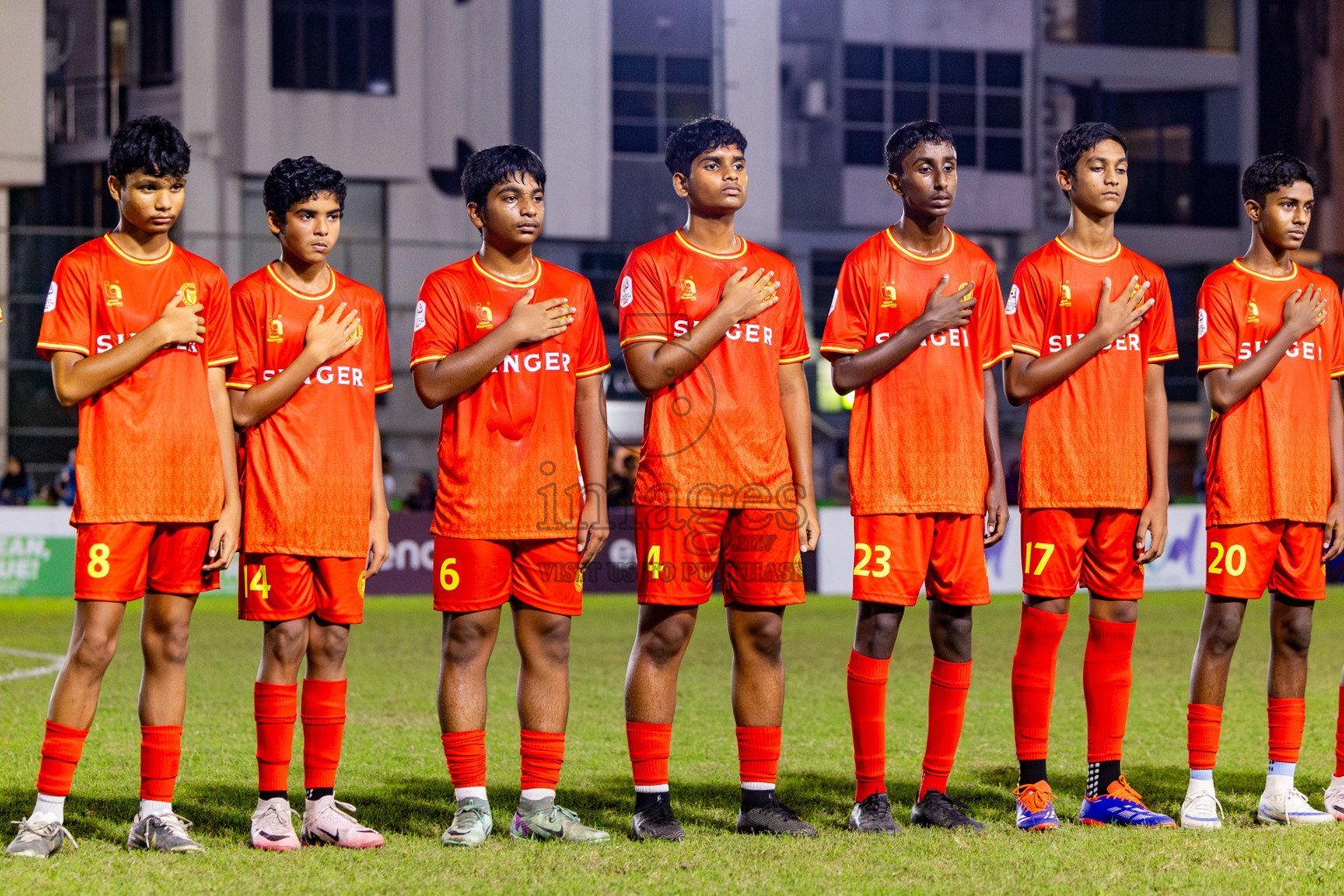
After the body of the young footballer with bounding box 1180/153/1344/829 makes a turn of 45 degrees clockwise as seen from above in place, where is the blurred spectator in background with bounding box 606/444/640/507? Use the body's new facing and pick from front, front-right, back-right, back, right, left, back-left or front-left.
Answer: back-right

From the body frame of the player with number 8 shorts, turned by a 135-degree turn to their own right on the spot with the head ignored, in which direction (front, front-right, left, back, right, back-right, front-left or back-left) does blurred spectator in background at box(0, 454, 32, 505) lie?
front-right

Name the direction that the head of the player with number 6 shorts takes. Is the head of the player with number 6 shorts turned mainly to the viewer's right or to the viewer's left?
to the viewer's right

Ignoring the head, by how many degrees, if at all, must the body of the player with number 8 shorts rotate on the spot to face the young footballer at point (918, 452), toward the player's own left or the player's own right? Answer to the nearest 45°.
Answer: approximately 90° to the player's own left

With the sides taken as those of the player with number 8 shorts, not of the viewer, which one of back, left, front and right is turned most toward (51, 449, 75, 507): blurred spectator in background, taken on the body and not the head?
back

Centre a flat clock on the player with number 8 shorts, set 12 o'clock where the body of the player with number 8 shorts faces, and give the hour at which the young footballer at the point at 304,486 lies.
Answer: The young footballer is roughly at 9 o'clock from the player with number 8 shorts.

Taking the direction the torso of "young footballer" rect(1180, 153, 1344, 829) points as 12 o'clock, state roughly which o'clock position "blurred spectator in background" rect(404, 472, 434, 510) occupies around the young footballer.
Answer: The blurred spectator in background is roughly at 6 o'clock from the young footballer.

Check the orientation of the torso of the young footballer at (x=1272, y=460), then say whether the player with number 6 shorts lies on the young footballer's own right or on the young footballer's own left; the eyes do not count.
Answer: on the young footballer's own right

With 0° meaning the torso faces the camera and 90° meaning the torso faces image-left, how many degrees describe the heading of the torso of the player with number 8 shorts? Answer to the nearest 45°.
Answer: approximately 0°

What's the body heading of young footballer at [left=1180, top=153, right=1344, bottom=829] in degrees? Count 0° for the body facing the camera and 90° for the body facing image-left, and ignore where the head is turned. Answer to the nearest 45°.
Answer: approximately 315°
